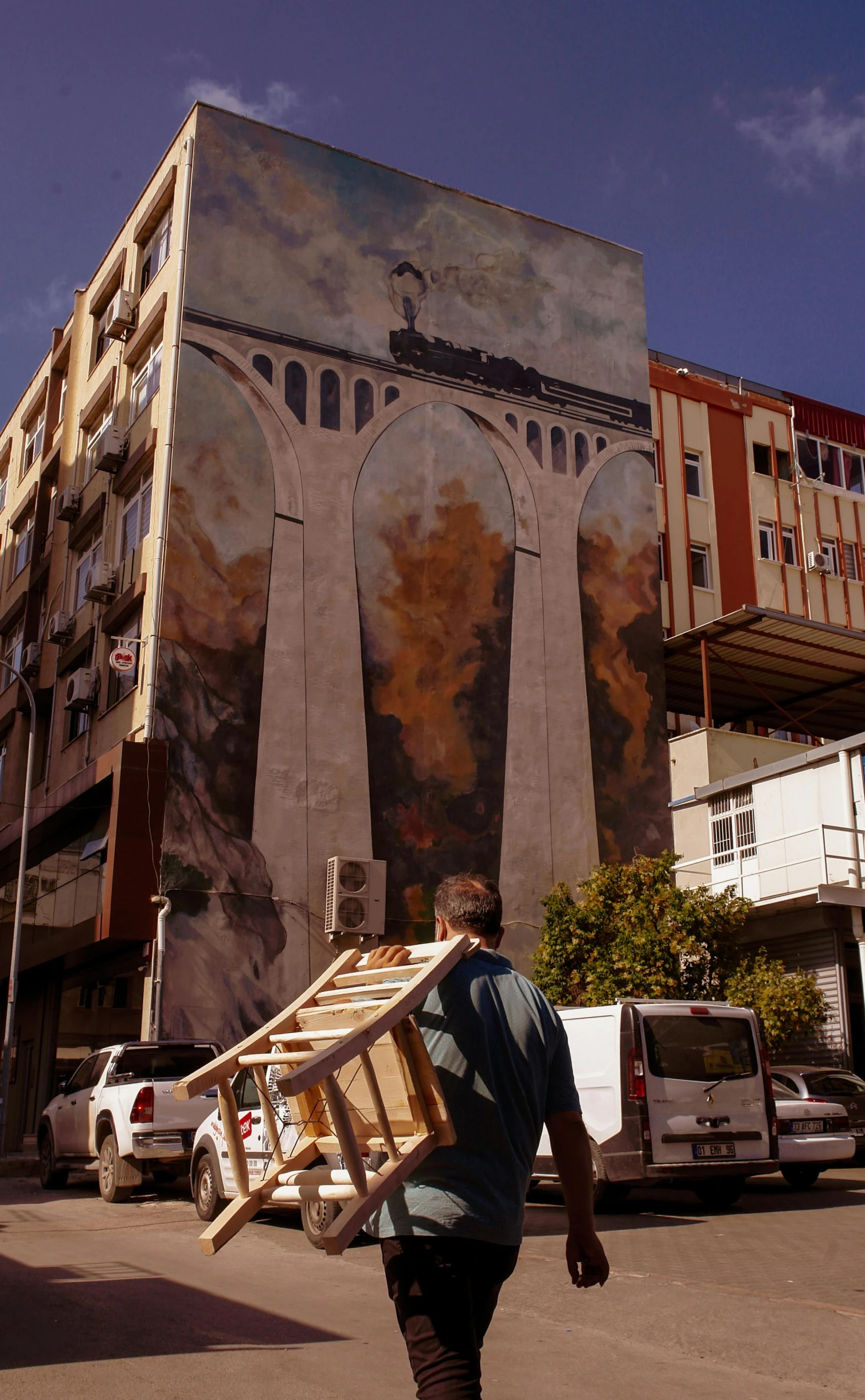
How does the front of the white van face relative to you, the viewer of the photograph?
facing away from the viewer and to the left of the viewer

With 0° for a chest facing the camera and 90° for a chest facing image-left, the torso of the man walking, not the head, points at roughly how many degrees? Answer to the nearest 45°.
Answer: approximately 180°

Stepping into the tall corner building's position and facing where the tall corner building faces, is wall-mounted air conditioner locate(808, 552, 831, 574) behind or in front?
behind

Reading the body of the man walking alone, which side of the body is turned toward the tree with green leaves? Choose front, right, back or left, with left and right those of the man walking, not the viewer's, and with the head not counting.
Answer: front

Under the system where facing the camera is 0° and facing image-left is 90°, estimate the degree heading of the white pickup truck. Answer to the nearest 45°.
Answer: approximately 135°

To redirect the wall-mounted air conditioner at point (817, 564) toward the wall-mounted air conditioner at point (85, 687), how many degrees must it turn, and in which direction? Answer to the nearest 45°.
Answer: approximately 90° to its right

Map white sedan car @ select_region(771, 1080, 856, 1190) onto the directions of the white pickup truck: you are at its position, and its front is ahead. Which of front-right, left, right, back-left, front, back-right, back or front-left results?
back-right

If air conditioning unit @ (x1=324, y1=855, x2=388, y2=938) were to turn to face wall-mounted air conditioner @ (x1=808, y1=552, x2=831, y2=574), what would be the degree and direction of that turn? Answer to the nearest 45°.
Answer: approximately 90° to its left

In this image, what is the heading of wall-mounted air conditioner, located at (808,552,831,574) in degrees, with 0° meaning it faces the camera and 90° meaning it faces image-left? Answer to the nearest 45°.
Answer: approximately 315°

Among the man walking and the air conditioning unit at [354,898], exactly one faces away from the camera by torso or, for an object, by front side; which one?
the man walking

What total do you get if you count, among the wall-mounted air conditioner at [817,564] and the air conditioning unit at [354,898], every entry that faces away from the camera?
0

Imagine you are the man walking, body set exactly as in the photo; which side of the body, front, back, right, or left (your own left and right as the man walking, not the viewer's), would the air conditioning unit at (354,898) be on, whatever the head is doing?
front

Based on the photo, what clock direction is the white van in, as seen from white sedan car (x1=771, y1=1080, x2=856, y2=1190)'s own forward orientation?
The white van is roughly at 8 o'clock from the white sedan car.

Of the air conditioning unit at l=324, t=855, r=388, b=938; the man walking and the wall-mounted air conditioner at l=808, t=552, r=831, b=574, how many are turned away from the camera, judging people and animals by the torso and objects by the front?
1
